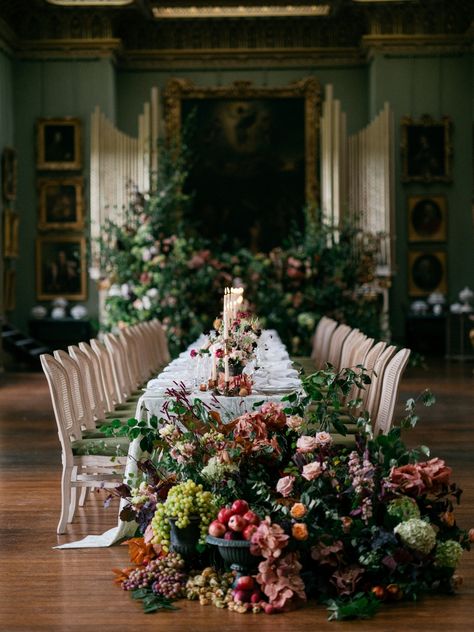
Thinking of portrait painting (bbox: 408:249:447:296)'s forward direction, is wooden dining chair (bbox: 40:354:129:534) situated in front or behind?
in front

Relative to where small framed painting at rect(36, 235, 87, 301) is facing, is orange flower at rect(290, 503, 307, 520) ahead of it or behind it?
ahead

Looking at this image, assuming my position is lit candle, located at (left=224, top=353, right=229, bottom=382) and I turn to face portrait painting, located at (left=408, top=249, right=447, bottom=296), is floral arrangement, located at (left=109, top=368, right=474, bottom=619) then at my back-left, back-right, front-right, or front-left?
back-right

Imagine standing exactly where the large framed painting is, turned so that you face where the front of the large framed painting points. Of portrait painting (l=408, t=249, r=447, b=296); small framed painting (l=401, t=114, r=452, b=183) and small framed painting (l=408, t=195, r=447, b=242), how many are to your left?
3
